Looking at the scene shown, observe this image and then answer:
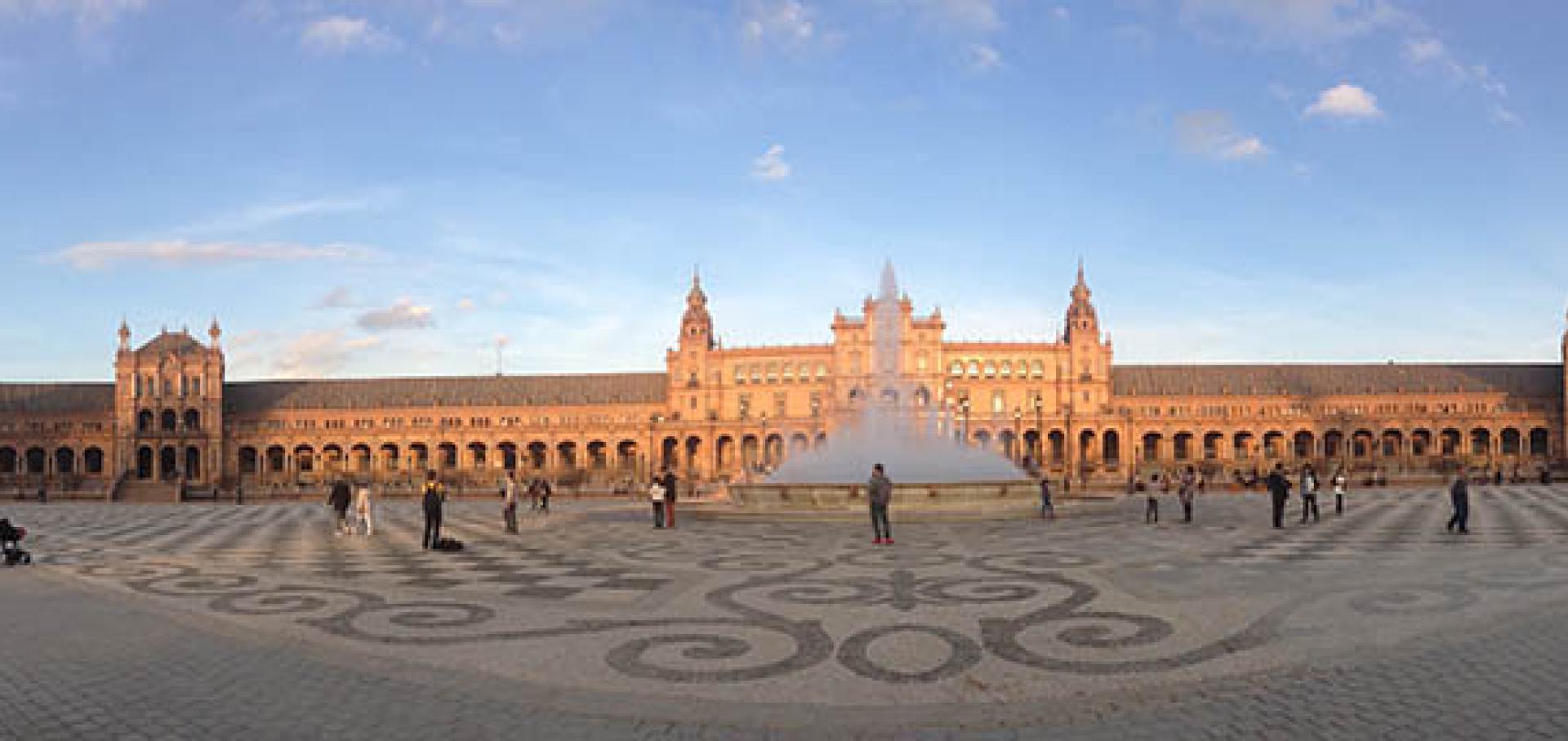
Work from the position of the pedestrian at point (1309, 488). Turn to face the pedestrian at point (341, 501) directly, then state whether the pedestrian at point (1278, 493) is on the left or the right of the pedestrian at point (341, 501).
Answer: left

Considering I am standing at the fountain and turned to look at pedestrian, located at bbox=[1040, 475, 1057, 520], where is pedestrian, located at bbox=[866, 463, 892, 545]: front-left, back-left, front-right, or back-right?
front-right
